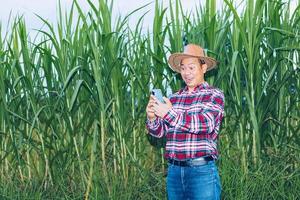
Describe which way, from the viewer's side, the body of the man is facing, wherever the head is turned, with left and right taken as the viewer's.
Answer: facing the viewer and to the left of the viewer
